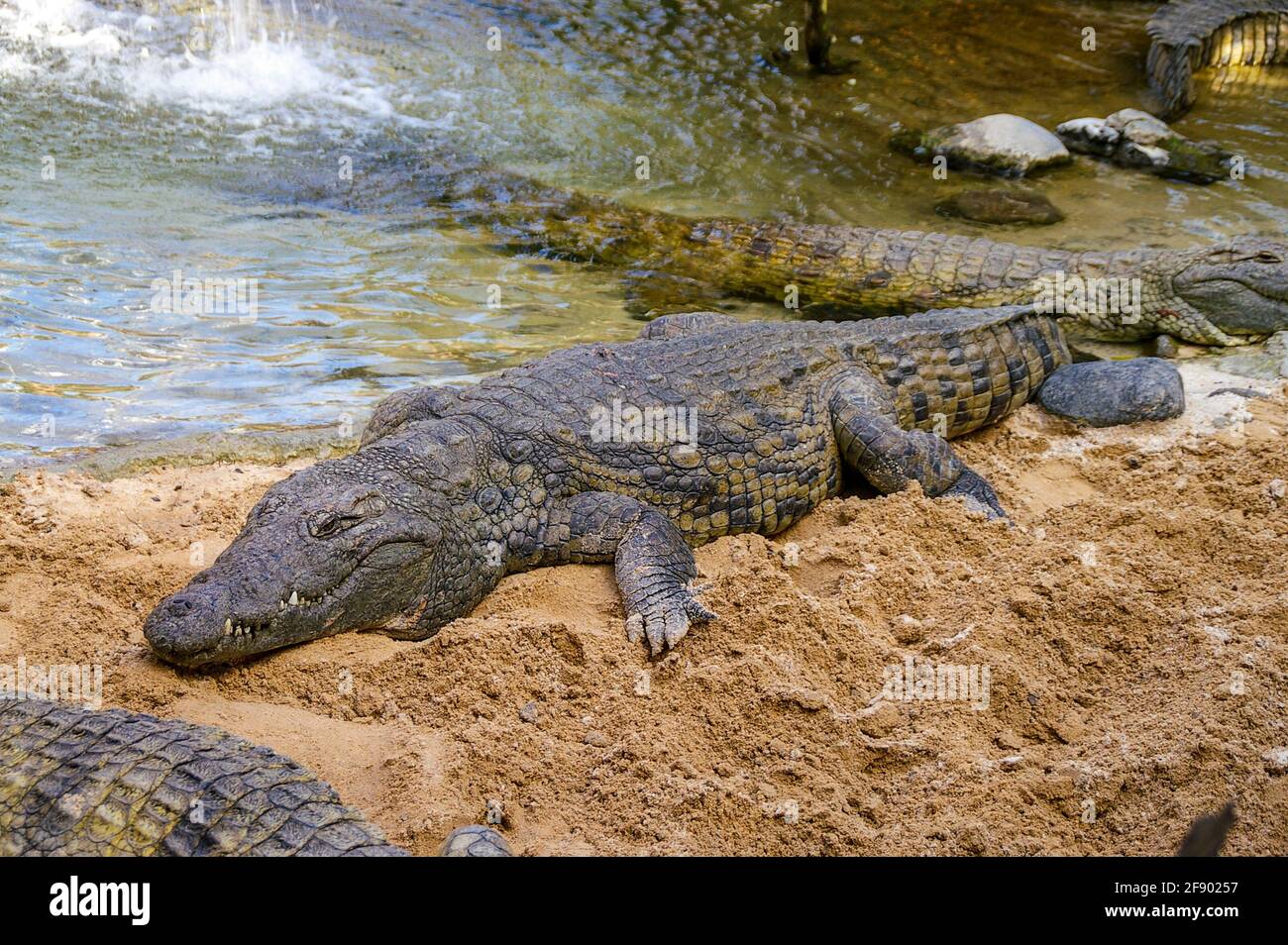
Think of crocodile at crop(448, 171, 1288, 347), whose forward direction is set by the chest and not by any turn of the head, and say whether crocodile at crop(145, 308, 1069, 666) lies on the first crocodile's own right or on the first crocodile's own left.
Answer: on the first crocodile's own right

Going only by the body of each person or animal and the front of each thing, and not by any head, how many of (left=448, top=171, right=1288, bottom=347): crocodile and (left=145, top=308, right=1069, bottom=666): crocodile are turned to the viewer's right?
1

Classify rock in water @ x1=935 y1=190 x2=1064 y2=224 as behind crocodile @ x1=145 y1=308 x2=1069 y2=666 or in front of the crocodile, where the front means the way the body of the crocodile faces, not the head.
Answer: behind

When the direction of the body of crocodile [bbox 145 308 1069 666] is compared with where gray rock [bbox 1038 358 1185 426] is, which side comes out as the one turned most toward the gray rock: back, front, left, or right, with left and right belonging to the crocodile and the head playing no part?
back

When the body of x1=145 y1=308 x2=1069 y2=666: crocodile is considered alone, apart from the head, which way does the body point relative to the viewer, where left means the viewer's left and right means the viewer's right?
facing the viewer and to the left of the viewer

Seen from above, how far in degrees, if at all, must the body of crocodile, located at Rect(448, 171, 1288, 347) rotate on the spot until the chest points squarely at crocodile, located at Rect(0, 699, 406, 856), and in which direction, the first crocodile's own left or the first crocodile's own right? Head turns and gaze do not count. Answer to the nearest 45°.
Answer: approximately 90° to the first crocodile's own right

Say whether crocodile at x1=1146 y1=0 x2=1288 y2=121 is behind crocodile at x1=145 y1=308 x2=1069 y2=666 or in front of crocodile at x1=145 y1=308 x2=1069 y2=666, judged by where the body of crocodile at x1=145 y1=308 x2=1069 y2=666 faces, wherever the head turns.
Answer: behind

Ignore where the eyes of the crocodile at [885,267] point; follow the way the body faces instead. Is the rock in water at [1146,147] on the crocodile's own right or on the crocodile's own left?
on the crocodile's own left

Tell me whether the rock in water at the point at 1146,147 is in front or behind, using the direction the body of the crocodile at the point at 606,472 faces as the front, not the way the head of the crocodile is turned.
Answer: behind

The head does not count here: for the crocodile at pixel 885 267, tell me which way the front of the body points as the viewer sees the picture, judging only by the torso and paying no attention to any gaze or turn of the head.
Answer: to the viewer's right

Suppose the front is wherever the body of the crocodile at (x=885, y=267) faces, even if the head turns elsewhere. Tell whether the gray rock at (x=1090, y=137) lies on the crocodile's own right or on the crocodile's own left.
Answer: on the crocodile's own left

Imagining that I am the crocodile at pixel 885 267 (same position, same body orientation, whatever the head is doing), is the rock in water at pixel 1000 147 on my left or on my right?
on my left

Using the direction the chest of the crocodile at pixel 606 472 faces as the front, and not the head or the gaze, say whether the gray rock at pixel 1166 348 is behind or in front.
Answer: behind
